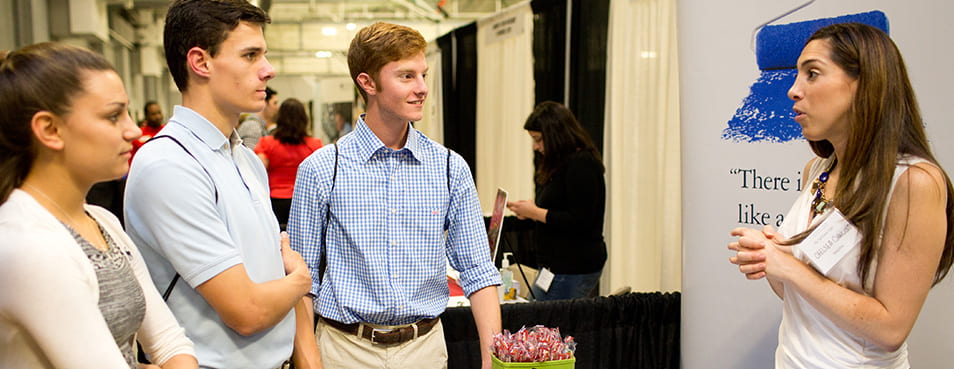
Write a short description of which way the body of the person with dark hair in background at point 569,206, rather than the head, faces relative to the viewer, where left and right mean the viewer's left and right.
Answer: facing to the left of the viewer

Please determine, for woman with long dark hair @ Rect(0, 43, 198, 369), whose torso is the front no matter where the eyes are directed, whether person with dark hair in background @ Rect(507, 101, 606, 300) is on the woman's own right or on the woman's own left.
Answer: on the woman's own left

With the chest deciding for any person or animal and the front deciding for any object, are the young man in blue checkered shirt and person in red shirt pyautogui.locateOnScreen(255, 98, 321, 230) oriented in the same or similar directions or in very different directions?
very different directions

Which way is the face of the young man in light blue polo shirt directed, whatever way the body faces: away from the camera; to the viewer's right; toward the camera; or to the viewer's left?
to the viewer's right

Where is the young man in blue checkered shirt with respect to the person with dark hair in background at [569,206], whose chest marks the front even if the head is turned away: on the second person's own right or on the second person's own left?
on the second person's own left

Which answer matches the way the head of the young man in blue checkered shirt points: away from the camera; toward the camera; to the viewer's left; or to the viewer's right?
to the viewer's right

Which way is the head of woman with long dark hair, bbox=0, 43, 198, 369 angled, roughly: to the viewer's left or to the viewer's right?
to the viewer's right

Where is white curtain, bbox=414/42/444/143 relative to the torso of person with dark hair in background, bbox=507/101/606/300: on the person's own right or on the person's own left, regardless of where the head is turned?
on the person's own right

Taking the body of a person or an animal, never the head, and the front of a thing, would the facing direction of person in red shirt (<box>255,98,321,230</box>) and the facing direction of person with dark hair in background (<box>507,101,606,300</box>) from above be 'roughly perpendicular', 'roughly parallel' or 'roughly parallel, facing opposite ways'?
roughly perpendicular

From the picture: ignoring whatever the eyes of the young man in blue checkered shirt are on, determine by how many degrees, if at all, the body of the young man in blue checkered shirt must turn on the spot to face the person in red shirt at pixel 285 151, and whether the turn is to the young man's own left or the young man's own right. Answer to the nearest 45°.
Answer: approximately 180°

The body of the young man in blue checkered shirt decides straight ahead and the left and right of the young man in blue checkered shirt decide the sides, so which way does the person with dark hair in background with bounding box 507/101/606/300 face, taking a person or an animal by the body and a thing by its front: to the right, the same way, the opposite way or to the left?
to the right

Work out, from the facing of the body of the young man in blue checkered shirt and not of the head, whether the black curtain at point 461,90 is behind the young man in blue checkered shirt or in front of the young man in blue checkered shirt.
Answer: behind

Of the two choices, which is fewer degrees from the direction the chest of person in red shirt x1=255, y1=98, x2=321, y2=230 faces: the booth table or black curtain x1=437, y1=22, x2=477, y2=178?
the black curtain

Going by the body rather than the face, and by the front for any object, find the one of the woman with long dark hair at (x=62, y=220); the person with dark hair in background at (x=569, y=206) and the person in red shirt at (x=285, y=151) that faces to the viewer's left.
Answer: the person with dark hair in background

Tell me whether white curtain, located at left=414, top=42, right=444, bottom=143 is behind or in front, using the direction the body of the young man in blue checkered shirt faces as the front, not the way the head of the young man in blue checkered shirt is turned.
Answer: behind

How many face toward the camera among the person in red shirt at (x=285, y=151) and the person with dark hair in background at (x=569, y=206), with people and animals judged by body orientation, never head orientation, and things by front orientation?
0

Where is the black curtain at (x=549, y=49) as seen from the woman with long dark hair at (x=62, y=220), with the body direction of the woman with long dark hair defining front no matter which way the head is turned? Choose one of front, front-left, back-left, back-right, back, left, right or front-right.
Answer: left

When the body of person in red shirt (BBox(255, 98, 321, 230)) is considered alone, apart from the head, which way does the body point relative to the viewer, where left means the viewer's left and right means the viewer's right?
facing away from the viewer
